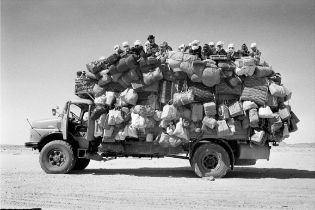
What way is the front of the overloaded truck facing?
to the viewer's left
